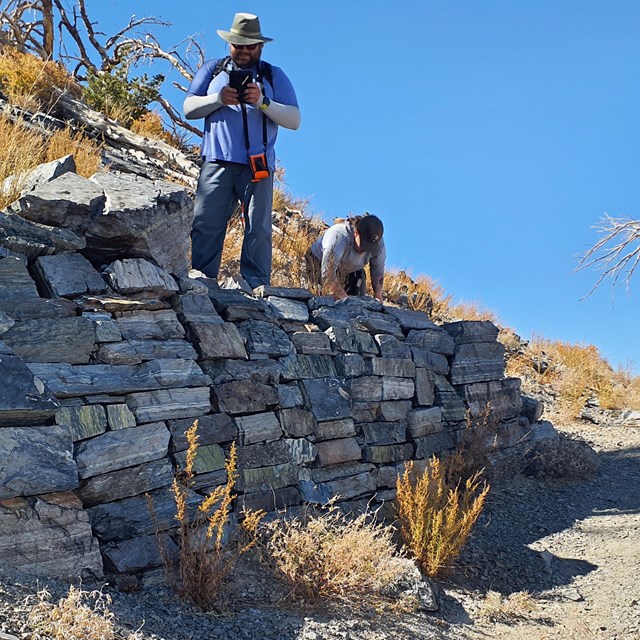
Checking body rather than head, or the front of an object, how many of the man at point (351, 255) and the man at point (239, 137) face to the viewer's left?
0

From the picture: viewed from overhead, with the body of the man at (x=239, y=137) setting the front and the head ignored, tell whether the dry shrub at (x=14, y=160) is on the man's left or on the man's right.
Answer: on the man's right

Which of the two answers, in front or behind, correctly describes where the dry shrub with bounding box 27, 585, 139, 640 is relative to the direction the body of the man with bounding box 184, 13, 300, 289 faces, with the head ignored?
in front

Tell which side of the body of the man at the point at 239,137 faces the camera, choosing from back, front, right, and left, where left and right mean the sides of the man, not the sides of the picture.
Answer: front
